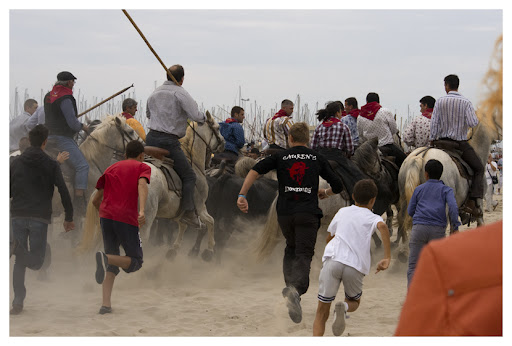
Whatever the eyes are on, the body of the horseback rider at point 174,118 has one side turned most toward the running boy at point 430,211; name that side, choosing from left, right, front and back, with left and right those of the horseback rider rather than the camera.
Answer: right

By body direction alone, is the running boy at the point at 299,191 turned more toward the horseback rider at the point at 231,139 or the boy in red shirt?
the horseback rider

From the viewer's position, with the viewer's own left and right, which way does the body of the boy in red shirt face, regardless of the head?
facing away from the viewer and to the right of the viewer

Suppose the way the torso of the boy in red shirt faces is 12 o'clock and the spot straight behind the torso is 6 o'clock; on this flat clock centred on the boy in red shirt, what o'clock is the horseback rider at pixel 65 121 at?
The horseback rider is roughly at 10 o'clock from the boy in red shirt.

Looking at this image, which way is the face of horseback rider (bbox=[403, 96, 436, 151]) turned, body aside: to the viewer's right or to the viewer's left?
to the viewer's left

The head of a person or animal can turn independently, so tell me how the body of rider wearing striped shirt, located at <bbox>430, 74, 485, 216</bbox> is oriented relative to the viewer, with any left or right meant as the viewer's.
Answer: facing away from the viewer and to the right of the viewer

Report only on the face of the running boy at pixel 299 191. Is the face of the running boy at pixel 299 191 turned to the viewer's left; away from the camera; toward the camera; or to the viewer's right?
away from the camera

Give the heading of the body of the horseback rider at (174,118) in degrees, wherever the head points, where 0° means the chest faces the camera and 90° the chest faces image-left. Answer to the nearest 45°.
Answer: approximately 225°

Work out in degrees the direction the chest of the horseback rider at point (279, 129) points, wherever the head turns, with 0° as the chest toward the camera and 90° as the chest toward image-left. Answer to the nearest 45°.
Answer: approximately 225°

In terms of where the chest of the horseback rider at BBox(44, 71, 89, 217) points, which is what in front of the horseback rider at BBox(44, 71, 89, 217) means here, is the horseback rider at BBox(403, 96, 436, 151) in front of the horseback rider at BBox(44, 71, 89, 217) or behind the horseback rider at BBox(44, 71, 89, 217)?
in front

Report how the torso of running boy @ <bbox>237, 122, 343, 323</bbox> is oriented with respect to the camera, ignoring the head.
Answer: away from the camera

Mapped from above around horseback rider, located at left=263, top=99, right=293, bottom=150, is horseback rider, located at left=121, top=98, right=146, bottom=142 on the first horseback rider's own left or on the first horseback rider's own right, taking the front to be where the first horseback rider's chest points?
on the first horseback rider's own left
